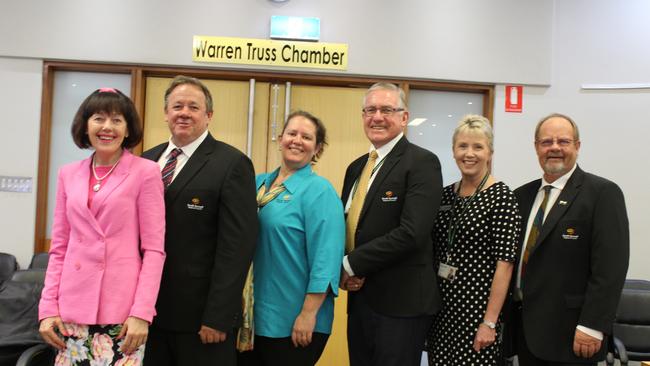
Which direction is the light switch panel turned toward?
toward the camera

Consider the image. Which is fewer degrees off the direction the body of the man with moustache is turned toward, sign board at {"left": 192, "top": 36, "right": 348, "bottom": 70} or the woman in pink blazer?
the woman in pink blazer

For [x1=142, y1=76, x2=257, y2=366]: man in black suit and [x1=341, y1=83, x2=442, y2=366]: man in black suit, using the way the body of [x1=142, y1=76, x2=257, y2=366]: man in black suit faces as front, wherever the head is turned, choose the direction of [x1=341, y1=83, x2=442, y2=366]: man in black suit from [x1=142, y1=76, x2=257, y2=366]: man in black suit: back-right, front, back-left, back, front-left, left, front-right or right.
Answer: back-left

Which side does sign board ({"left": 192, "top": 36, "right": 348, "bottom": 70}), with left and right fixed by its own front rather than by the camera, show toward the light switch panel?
right

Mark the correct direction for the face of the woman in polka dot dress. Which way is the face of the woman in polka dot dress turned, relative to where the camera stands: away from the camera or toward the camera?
toward the camera

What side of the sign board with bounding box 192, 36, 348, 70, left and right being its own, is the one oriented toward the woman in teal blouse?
front

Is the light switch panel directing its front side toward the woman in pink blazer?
yes

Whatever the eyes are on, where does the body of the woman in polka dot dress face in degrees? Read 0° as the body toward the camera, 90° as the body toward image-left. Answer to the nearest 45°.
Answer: approximately 45°

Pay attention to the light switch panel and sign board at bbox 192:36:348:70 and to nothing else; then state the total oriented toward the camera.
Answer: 2

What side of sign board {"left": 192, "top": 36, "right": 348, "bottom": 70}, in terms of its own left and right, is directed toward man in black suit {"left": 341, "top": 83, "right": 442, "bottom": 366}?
front

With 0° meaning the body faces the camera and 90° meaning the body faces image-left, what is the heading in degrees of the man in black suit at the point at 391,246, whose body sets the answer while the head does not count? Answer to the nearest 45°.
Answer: approximately 45°

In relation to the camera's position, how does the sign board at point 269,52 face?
facing the viewer

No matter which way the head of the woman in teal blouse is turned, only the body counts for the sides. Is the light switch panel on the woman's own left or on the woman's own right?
on the woman's own right

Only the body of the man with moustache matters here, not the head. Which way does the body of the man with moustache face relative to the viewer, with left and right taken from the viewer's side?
facing the viewer and to the left of the viewer

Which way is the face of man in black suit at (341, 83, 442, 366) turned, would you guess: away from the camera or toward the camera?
toward the camera
